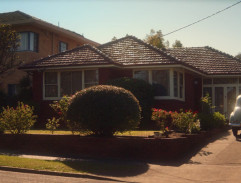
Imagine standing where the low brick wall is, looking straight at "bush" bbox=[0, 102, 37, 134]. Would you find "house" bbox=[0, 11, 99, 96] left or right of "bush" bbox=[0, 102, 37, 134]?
right

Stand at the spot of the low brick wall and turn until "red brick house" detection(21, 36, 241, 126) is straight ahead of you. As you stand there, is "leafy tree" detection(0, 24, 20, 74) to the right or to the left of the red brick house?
left

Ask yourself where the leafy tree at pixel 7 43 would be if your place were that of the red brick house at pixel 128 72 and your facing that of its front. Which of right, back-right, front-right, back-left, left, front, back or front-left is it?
right

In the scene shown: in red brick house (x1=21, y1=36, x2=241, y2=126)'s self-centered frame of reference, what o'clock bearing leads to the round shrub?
The round shrub is roughly at 12 o'clock from the red brick house.

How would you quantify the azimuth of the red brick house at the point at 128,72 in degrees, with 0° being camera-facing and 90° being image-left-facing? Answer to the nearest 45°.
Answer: approximately 0°

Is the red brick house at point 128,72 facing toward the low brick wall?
yes

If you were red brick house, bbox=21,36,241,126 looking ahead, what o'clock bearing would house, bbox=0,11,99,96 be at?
The house is roughly at 4 o'clock from the red brick house.

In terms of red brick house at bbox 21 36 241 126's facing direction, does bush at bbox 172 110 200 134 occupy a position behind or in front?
in front

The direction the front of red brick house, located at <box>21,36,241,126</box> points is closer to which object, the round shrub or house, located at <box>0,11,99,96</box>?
the round shrub
